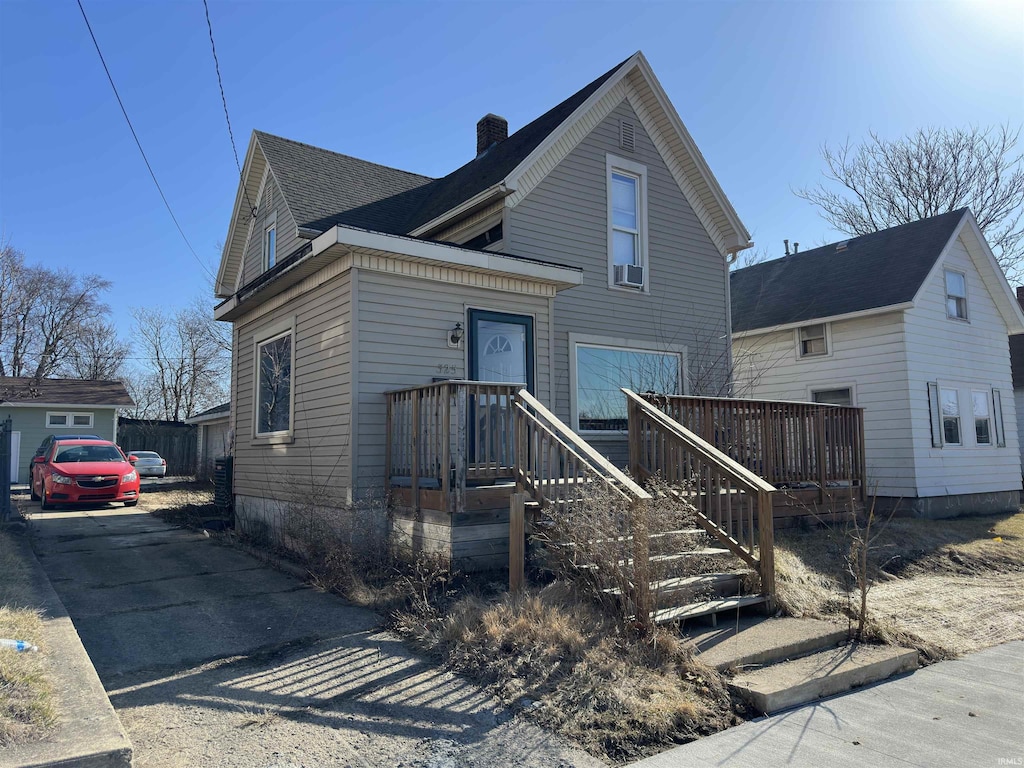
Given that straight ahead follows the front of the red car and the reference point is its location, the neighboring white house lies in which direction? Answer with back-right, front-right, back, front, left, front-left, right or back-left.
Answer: front-left

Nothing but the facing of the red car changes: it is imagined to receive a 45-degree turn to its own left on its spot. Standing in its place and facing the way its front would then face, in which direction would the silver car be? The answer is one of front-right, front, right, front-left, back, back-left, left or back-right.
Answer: back-left

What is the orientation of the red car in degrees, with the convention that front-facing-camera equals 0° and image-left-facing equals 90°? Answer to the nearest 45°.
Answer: approximately 0°

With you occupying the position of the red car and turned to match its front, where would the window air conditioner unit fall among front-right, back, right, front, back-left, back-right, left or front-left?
front-left

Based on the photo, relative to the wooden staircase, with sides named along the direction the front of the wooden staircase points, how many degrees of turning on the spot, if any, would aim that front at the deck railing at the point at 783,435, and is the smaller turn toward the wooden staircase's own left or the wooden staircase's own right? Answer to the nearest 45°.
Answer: approximately 90° to the wooden staircase's own left

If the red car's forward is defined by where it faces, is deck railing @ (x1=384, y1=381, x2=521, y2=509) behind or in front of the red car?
in front

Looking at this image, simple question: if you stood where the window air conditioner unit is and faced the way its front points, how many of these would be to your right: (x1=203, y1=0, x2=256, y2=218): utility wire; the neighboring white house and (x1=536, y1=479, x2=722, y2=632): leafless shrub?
1
